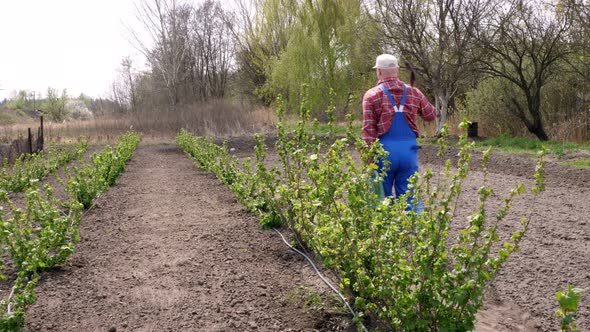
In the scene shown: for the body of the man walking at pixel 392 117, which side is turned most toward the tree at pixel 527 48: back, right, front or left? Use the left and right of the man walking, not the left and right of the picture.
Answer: front

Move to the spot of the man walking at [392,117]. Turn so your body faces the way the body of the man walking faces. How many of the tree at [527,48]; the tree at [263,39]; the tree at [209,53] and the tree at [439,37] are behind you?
0

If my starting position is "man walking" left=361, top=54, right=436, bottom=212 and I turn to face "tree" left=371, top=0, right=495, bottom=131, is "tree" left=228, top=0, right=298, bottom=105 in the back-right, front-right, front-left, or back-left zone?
front-left

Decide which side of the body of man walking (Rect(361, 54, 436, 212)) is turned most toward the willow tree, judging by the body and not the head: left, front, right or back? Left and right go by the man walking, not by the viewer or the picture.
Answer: front

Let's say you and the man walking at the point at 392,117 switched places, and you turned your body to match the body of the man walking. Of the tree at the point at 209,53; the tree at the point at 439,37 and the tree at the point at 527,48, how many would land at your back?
0

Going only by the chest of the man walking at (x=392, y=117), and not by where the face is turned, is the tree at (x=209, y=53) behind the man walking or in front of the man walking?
in front

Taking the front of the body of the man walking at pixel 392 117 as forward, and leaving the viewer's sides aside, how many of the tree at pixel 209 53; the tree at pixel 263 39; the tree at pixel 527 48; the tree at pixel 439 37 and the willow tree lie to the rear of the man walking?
0

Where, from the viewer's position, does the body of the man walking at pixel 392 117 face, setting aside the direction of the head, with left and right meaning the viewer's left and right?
facing away from the viewer

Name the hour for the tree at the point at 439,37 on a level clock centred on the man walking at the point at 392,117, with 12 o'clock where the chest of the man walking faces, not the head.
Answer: The tree is roughly at 12 o'clock from the man walking.

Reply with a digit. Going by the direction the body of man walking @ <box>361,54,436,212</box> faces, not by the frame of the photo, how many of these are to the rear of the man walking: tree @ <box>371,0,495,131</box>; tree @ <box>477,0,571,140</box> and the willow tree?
0
